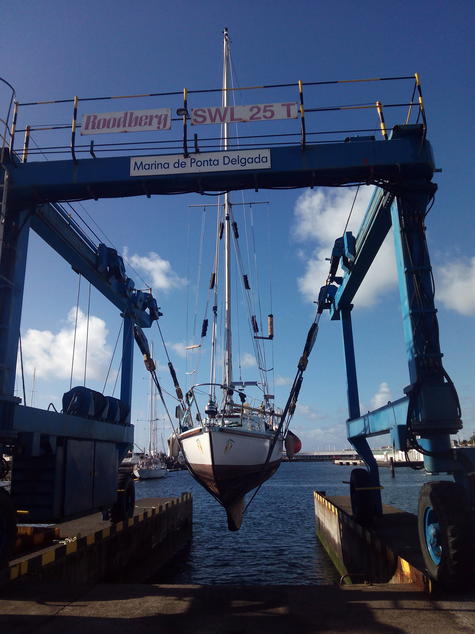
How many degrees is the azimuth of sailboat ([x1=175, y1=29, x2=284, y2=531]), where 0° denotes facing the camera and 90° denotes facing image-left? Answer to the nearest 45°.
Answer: approximately 0°
